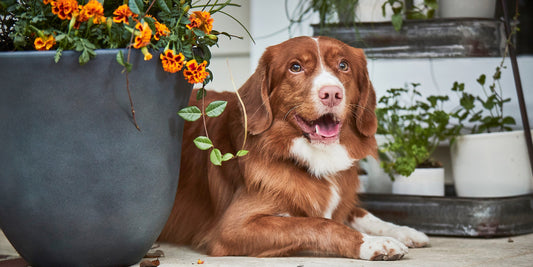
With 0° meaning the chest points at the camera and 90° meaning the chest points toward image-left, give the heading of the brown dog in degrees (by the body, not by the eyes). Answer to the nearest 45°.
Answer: approximately 315°

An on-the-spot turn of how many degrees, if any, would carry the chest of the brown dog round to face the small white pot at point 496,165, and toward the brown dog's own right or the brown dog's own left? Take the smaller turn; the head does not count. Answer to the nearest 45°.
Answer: approximately 90° to the brown dog's own left

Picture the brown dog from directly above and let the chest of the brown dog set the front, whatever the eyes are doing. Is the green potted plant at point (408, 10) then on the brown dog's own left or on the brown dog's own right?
on the brown dog's own left

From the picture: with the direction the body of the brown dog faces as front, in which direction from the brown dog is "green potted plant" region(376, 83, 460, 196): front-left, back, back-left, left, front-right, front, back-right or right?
left

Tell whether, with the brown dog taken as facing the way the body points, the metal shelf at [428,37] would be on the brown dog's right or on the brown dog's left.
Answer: on the brown dog's left

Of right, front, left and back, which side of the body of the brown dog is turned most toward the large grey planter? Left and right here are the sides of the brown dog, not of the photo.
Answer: right

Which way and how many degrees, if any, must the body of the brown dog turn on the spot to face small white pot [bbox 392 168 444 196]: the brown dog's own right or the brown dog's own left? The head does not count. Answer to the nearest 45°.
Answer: approximately 90° to the brown dog's own left

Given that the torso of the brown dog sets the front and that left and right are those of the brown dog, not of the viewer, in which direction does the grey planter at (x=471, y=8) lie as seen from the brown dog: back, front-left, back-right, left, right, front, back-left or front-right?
left

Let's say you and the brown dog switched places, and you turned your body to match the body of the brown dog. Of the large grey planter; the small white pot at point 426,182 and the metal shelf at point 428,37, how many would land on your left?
2
